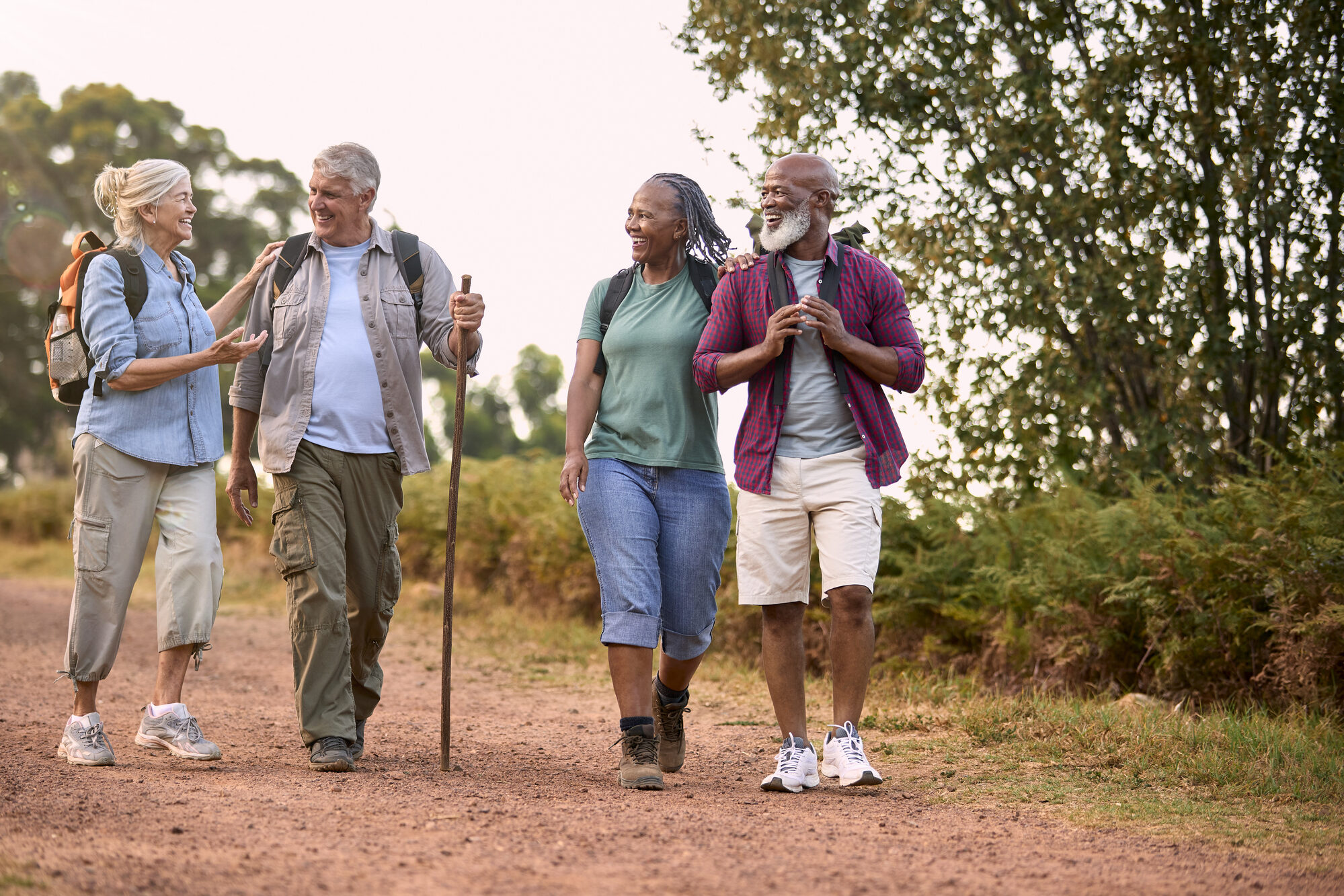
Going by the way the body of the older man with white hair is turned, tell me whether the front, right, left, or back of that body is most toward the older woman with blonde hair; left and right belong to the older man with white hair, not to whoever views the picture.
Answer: right

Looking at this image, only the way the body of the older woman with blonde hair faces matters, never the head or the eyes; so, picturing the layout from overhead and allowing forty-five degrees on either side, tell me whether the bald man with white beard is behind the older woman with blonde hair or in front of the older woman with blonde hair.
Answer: in front

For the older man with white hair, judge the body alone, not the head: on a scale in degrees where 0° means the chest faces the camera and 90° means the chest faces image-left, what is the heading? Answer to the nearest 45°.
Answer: approximately 0°

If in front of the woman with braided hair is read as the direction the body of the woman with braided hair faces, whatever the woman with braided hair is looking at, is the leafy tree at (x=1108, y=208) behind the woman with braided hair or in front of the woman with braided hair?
behind

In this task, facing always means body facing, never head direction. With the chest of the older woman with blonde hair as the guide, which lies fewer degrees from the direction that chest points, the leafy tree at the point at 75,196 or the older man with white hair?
the older man with white hair

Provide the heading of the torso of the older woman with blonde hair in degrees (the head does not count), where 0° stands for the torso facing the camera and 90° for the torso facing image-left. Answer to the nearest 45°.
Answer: approximately 315°

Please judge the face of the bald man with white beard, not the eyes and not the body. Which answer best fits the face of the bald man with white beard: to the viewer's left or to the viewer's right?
to the viewer's left

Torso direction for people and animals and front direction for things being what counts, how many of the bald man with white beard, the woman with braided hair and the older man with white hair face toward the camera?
3

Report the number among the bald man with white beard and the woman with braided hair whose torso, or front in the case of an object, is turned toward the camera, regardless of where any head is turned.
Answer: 2

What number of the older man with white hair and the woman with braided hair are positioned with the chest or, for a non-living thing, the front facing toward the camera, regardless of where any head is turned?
2

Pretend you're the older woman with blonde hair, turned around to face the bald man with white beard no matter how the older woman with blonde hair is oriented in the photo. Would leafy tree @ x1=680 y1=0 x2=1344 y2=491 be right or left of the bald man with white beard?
left
